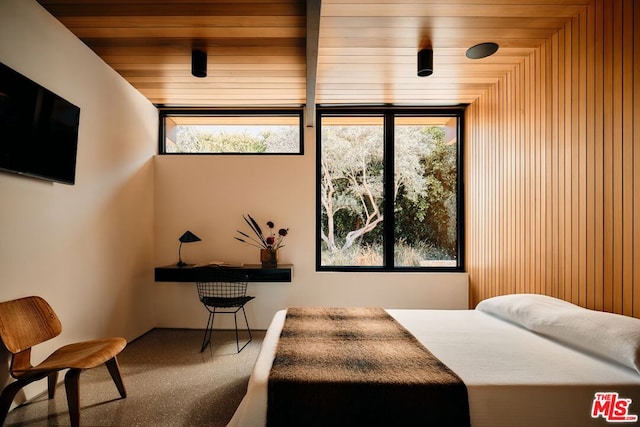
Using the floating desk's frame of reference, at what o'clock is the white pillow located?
The white pillow is roughly at 11 o'clock from the floating desk.

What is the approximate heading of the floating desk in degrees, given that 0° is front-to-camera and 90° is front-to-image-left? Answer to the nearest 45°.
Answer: approximately 0°

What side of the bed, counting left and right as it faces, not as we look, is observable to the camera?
left

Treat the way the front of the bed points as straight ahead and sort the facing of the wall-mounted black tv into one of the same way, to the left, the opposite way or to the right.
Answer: the opposite way

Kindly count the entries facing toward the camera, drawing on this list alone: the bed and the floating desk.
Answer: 1

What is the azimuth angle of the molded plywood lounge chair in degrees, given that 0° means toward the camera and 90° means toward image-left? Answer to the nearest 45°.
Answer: approximately 315°

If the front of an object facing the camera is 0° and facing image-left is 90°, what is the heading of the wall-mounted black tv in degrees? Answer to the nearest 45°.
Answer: approximately 315°

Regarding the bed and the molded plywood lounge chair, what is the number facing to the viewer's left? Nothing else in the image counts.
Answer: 1

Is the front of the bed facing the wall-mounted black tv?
yes
